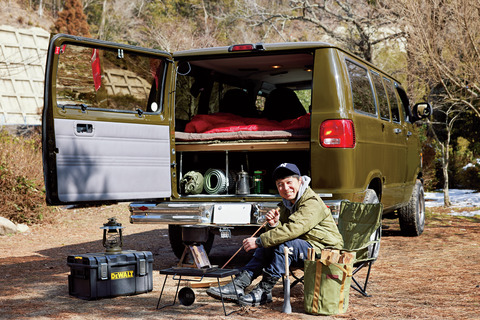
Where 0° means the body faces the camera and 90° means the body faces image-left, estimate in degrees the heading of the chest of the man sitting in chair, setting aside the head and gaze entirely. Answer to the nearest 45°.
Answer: approximately 45°

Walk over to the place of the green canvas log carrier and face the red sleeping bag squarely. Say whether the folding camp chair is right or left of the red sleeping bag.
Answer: right

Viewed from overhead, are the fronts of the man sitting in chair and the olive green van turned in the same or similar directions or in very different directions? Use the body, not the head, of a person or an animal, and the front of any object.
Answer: very different directions

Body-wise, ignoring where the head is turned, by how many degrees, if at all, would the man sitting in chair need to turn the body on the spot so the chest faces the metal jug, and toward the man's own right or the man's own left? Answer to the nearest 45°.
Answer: approximately 135° to the man's own right

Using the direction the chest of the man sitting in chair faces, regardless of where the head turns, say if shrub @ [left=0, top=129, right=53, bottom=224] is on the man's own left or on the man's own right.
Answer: on the man's own right

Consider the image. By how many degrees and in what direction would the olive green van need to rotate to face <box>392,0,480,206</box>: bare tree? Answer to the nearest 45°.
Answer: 0° — it already faces it

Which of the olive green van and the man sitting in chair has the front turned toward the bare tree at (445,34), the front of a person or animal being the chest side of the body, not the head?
the olive green van

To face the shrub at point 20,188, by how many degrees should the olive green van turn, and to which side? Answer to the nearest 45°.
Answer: approximately 90° to its left
